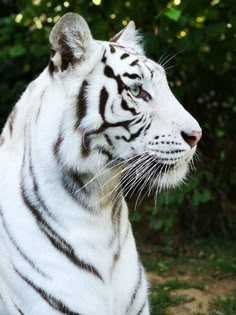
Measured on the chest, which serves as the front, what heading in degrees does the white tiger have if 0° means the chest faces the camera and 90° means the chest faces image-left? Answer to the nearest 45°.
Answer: approximately 270°
